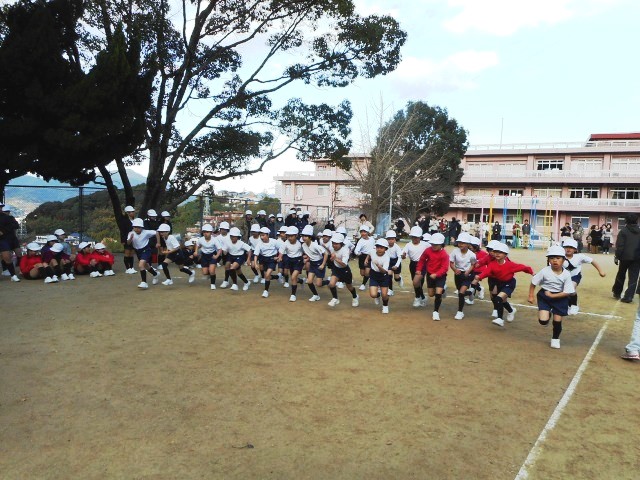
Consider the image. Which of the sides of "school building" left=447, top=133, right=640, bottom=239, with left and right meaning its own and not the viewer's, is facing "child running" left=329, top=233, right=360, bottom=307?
front

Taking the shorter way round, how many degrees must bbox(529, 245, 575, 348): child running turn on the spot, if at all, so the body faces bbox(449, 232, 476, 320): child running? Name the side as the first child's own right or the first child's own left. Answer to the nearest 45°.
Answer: approximately 135° to the first child's own right

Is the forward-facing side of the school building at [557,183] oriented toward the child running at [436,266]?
yes

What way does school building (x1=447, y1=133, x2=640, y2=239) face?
toward the camera

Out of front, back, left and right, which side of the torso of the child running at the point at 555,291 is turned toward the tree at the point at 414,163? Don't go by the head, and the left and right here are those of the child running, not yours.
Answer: back

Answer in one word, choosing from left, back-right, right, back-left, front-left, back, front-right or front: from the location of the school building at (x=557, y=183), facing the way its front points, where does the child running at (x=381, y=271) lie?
front

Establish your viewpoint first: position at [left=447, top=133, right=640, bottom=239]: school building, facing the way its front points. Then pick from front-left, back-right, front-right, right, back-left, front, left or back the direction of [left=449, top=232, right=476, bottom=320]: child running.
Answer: front

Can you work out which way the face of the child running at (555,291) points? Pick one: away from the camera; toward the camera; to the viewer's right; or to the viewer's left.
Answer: toward the camera

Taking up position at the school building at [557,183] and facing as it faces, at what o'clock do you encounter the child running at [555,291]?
The child running is roughly at 12 o'clock from the school building.

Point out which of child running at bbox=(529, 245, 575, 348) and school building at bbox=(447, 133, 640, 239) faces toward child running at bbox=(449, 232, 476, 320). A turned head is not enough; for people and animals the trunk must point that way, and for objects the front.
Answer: the school building

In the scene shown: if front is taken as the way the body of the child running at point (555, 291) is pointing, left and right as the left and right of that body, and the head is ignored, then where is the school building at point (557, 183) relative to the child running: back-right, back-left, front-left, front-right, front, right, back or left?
back

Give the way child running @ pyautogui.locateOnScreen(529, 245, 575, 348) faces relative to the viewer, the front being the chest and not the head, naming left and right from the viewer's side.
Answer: facing the viewer

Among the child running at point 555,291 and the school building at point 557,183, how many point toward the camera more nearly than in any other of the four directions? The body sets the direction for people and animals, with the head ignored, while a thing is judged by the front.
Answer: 2
